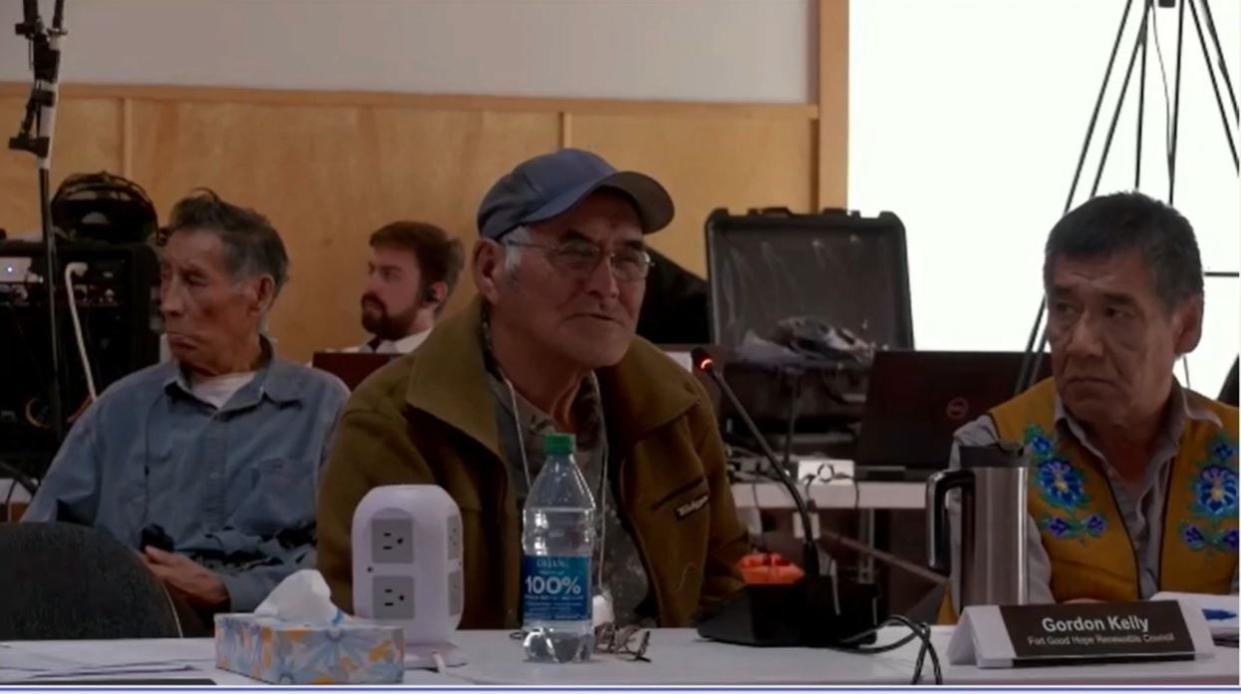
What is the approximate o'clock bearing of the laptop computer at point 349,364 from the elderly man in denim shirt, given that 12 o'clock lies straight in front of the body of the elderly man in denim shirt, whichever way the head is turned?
The laptop computer is roughly at 7 o'clock from the elderly man in denim shirt.

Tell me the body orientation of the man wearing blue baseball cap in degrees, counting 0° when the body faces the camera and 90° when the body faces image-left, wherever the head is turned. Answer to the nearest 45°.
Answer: approximately 315°

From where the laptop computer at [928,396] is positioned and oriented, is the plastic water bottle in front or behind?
behind

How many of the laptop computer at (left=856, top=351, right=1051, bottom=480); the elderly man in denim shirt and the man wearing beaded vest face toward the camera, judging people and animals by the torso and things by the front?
2

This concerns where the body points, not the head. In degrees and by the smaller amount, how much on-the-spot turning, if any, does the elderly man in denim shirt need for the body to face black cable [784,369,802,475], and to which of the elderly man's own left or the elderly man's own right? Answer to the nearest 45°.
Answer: approximately 135° to the elderly man's own left

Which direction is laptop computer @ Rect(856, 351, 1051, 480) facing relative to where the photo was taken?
away from the camera

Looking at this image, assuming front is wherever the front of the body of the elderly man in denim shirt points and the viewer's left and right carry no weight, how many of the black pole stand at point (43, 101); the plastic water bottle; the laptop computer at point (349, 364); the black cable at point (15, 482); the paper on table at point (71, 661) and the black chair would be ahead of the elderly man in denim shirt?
3

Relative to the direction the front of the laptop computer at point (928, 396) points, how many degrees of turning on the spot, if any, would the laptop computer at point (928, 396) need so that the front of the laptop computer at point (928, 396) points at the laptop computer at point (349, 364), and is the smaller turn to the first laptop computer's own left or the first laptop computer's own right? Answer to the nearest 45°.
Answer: approximately 90° to the first laptop computer's own left

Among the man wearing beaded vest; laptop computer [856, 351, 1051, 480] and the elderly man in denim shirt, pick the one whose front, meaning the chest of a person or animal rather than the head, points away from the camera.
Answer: the laptop computer
